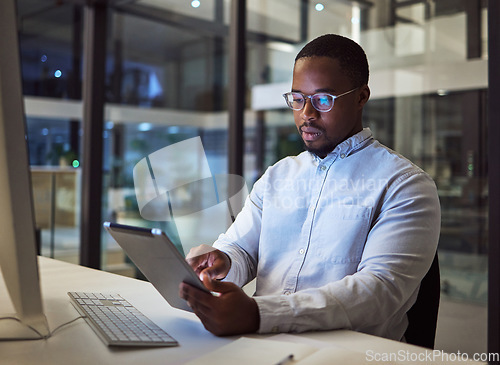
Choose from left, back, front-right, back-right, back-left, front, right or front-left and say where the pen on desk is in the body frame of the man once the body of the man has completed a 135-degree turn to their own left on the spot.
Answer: right

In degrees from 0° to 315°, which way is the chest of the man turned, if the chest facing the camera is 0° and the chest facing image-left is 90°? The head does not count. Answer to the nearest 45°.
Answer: approximately 45°

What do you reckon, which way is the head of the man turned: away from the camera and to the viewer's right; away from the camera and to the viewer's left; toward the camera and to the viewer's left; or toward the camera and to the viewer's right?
toward the camera and to the viewer's left
